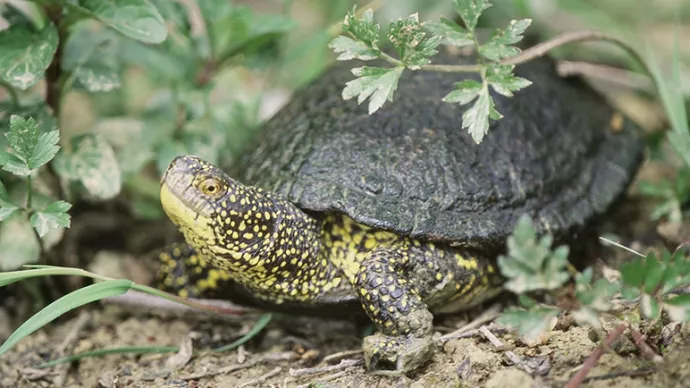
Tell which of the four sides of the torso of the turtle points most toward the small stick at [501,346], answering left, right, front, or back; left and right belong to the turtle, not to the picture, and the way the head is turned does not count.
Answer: left

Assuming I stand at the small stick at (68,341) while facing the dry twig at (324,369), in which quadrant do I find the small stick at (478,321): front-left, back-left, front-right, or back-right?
front-left

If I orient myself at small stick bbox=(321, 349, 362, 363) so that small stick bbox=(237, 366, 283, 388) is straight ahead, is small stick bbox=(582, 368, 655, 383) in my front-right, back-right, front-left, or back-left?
back-left

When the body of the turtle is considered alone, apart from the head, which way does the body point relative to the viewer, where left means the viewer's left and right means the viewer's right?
facing the viewer and to the left of the viewer

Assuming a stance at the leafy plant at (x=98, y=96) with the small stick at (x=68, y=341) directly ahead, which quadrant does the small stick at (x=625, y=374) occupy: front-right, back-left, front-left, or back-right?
front-left

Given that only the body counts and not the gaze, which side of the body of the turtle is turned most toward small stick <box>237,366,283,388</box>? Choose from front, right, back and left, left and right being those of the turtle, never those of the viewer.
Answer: front

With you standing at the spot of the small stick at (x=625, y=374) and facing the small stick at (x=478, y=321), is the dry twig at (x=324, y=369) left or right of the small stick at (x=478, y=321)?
left

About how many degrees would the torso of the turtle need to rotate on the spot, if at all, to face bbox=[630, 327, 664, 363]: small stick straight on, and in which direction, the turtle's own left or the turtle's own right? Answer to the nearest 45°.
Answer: approximately 90° to the turtle's own left

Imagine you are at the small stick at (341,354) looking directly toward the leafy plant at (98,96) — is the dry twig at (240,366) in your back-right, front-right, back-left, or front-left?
front-left

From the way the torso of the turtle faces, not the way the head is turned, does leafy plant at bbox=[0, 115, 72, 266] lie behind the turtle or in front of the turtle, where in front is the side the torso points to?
in front

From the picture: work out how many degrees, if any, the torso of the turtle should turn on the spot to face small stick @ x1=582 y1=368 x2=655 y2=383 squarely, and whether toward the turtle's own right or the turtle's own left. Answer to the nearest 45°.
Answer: approximately 90° to the turtle's own left

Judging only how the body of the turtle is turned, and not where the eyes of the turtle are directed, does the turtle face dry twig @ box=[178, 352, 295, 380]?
yes
